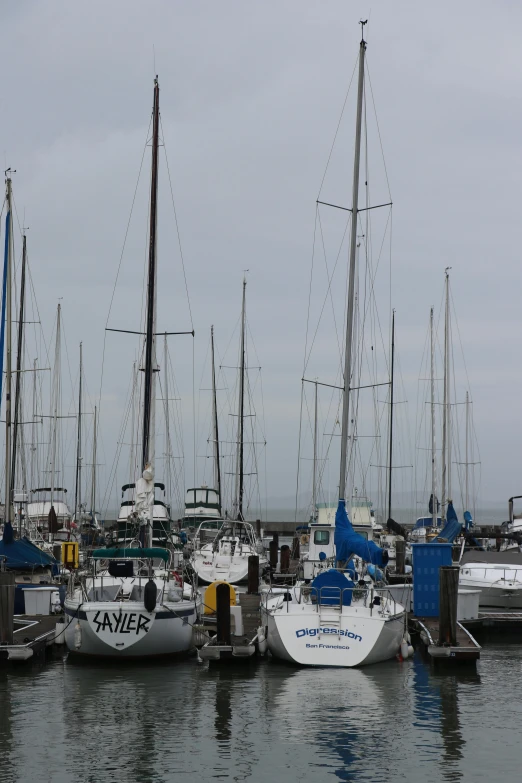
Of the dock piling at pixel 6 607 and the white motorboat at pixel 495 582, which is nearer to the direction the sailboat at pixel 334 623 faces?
the white motorboat

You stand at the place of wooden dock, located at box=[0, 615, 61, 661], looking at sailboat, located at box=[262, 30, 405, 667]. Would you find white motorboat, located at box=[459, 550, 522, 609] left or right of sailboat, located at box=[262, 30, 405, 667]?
left

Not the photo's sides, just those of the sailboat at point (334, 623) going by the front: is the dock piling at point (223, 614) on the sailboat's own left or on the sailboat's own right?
on the sailboat's own left

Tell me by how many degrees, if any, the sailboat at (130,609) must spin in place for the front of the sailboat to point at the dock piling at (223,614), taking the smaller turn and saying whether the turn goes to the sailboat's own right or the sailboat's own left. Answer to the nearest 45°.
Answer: approximately 90° to the sailboat's own right

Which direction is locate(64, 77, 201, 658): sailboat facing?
away from the camera

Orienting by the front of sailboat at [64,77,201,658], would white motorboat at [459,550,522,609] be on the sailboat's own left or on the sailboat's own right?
on the sailboat's own right

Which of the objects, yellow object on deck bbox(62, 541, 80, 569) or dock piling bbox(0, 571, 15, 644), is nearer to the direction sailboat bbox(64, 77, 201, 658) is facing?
the yellow object on deck

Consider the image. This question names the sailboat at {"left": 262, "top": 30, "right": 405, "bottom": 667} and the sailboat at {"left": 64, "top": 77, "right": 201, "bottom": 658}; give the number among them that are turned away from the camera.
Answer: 2

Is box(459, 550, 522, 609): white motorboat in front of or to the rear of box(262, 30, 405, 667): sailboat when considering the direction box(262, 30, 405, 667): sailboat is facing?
in front

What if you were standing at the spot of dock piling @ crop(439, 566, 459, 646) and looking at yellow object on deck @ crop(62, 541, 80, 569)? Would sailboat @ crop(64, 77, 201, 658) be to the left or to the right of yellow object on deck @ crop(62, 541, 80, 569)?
left

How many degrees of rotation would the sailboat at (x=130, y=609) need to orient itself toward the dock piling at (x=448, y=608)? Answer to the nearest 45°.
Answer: approximately 90° to its right

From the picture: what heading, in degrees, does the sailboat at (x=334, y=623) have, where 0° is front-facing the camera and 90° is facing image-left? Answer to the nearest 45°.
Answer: approximately 180°

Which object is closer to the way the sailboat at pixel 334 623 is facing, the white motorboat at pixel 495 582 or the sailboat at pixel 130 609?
the white motorboat

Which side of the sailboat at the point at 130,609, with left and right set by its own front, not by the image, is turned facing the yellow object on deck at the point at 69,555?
front
